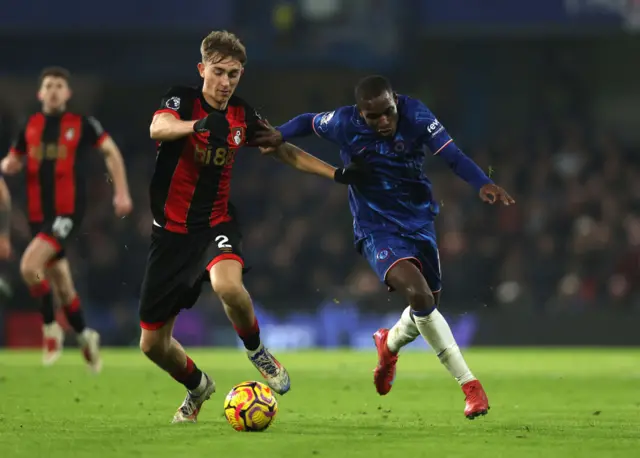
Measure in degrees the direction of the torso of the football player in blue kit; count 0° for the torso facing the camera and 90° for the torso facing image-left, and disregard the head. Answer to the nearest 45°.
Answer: approximately 0°

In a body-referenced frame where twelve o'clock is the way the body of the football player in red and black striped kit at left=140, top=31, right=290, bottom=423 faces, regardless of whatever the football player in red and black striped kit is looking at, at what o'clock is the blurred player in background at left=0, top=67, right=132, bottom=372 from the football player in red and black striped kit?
The blurred player in background is roughly at 7 o'clock from the football player in red and black striped kit.

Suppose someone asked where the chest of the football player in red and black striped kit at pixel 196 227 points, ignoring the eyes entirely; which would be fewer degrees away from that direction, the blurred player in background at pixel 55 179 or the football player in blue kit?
the football player in blue kit

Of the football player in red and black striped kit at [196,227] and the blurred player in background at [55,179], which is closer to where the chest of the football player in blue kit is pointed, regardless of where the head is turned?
the football player in red and black striped kit

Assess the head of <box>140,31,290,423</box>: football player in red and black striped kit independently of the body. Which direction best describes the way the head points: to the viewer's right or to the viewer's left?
to the viewer's right

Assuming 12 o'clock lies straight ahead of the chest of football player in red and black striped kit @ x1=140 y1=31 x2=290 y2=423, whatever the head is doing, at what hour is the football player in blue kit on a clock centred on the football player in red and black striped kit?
The football player in blue kit is roughly at 10 o'clock from the football player in red and black striped kit.

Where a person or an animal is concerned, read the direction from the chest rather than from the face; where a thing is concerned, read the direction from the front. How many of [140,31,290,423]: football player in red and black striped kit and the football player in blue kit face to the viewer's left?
0

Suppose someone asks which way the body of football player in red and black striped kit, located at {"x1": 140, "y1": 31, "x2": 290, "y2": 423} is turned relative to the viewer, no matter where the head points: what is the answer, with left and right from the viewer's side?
facing the viewer and to the right of the viewer
